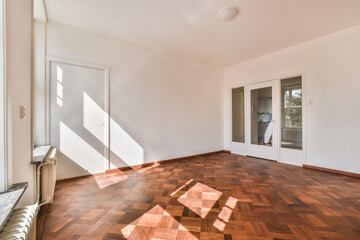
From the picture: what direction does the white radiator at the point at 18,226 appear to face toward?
to the viewer's right

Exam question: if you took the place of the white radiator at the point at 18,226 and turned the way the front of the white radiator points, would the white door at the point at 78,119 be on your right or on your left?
on your left

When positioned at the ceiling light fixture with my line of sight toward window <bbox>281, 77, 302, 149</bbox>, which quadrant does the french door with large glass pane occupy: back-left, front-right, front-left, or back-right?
front-left

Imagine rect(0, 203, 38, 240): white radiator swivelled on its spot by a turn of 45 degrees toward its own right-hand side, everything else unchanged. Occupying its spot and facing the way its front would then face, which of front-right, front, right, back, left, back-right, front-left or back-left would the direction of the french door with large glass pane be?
front-left

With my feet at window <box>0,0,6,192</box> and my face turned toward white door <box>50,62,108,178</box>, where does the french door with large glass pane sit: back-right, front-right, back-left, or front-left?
front-right

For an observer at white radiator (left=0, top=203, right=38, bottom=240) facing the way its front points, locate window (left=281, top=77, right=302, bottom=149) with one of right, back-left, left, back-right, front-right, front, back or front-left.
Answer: front
